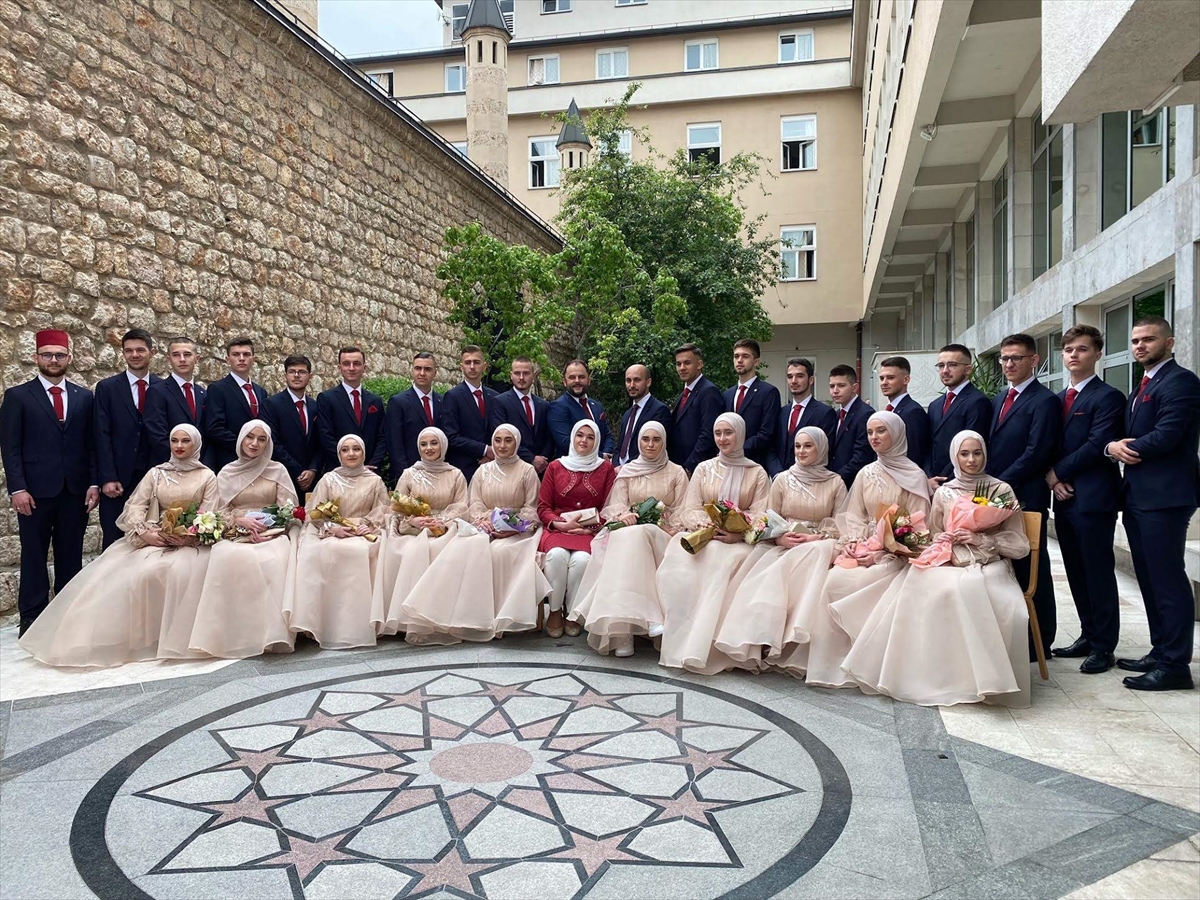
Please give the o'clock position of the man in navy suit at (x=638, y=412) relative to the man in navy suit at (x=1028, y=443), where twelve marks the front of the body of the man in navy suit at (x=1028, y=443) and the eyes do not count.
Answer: the man in navy suit at (x=638, y=412) is roughly at 2 o'clock from the man in navy suit at (x=1028, y=443).

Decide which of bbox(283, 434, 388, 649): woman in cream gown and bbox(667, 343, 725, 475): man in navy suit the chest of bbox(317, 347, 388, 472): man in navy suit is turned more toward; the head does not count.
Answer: the woman in cream gown

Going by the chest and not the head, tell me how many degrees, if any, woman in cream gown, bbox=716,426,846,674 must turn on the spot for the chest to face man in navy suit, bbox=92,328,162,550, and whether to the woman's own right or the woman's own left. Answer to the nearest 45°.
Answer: approximately 45° to the woman's own right

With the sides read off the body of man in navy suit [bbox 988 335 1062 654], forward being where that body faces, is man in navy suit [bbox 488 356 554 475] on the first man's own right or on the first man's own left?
on the first man's own right
